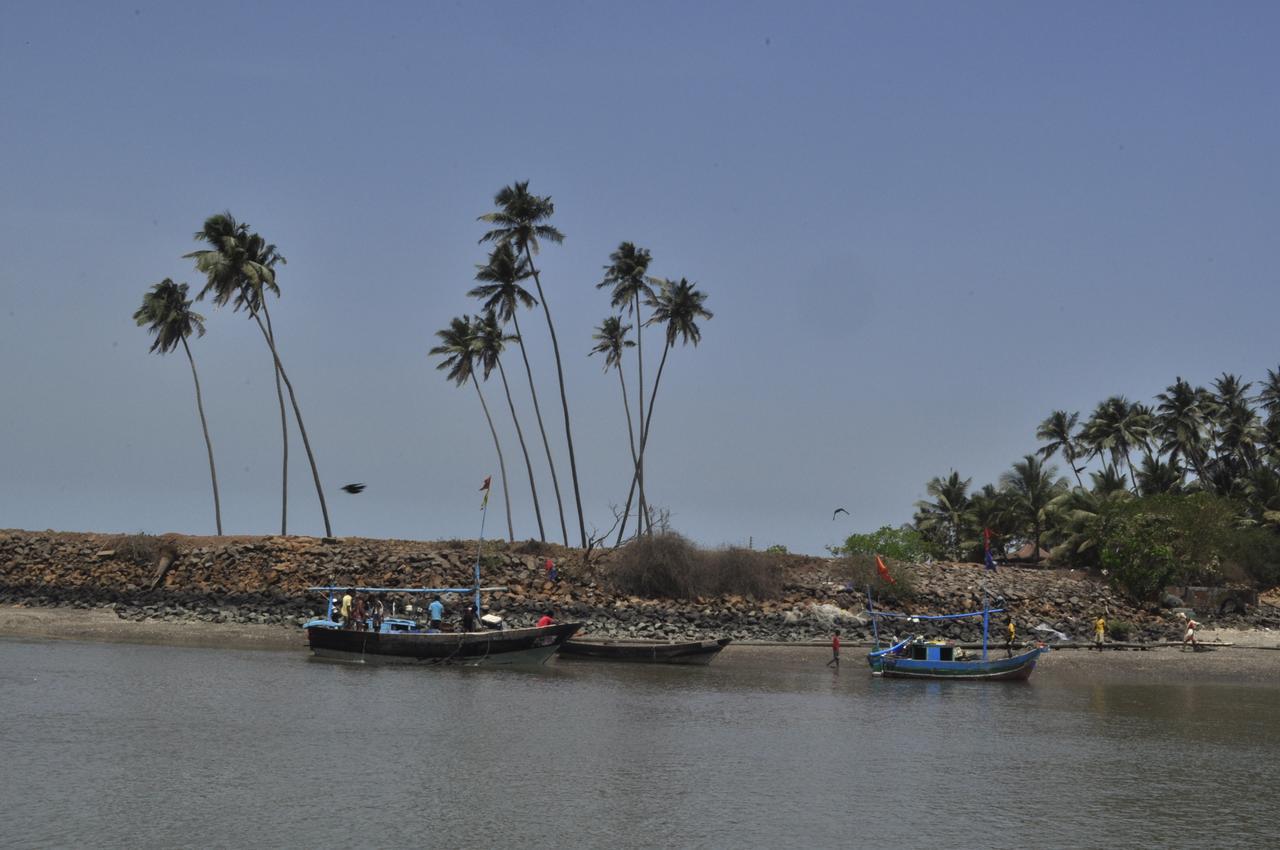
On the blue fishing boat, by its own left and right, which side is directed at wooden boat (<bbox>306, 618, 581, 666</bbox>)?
back

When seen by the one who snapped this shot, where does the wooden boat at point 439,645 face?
facing to the right of the viewer

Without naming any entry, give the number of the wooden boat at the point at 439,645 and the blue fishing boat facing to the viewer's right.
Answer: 2

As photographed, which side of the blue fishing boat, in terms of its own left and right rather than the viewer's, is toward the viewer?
right

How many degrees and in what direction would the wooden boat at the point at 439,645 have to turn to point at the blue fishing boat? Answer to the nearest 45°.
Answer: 0° — it already faces it
